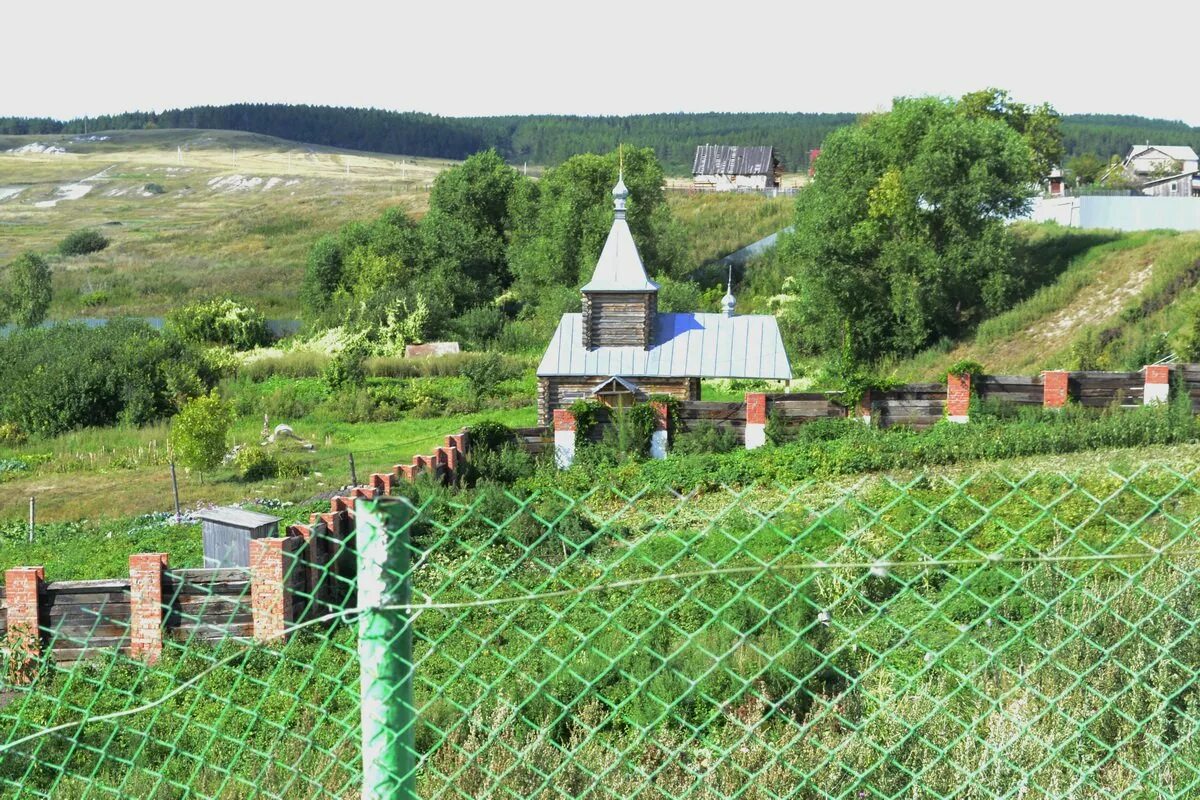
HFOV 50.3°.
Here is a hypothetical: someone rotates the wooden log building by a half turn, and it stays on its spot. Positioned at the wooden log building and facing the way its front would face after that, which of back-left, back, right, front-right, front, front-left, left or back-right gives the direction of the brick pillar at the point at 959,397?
back-right

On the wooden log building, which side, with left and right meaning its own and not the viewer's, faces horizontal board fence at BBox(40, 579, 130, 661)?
front

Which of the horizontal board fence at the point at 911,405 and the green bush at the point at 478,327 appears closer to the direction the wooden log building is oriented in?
the horizontal board fence

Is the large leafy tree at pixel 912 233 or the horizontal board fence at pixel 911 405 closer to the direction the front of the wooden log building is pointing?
the horizontal board fence

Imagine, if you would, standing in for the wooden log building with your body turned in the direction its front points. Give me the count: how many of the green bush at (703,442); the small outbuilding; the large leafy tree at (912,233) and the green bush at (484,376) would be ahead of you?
2

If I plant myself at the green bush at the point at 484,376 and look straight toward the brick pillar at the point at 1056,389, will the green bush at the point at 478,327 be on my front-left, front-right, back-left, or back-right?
back-left

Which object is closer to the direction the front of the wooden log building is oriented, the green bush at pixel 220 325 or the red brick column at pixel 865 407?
the red brick column

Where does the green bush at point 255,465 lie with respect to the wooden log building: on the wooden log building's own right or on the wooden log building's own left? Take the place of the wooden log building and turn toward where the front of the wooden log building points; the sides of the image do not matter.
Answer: on the wooden log building's own right

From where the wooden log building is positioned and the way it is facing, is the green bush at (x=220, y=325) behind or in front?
behind

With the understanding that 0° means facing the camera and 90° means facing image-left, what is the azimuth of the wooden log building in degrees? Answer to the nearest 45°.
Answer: approximately 0°

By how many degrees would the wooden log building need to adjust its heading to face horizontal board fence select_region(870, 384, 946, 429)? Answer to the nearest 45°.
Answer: approximately 45° to its left

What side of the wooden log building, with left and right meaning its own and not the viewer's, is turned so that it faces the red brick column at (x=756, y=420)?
front

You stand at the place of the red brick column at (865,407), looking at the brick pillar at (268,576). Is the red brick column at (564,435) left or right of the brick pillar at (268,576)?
right

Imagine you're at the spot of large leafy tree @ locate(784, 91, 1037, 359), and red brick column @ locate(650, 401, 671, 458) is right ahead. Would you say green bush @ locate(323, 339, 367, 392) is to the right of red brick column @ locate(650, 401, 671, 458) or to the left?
right

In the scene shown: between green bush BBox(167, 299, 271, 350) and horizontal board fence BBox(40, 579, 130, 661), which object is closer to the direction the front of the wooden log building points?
the horizontal board fence

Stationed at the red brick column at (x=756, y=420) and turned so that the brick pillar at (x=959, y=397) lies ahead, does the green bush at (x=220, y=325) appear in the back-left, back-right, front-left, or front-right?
back-left
